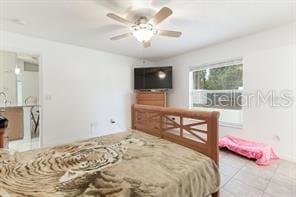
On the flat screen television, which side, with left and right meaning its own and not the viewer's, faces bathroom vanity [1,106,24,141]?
right

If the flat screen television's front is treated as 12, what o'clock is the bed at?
The bed is roughly at 12 o'clock from the flat screen television.

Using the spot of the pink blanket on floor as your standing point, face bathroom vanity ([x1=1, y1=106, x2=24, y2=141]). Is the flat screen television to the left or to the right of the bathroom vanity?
right

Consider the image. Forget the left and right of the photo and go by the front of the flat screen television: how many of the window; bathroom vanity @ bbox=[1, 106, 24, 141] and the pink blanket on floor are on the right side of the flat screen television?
1

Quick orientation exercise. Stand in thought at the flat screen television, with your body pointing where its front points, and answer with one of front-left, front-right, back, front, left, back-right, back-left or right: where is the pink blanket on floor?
front-left

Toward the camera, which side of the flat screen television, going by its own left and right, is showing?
front

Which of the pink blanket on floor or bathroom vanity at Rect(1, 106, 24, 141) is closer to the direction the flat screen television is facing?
the pink blanket on floor

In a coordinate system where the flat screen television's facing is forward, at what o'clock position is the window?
The window is roughly at 10 o'clock from the flat screen television.
